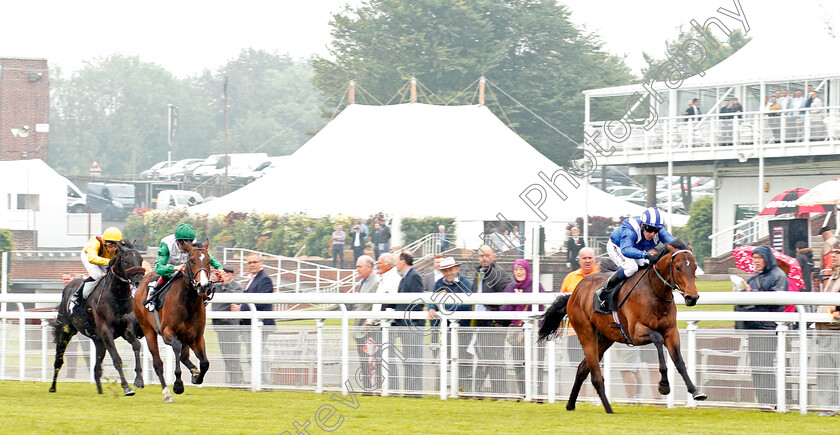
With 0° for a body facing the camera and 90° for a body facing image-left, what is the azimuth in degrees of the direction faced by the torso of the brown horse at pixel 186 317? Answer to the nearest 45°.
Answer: approximately 315°

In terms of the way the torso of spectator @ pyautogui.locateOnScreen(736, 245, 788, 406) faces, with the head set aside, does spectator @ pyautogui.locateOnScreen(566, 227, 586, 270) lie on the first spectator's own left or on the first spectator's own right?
on the first spectator's own right

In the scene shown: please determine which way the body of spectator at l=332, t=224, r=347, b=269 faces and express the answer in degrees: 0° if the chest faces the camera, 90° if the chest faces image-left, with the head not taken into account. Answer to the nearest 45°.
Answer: approximately 0°

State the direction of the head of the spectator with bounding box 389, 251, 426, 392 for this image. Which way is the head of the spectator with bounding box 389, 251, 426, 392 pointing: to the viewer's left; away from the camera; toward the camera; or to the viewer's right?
to the viewer's left

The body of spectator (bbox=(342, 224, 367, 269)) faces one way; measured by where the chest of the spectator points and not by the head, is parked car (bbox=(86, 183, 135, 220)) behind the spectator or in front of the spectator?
behind

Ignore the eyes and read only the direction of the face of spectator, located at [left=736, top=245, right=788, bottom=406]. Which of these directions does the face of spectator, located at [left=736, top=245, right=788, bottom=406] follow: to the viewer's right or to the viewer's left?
to the viewer's left

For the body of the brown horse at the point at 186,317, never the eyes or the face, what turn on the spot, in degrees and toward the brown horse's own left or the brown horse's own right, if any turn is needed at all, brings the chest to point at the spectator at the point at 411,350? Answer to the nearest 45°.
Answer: approximately 45° to the brown horse's own left

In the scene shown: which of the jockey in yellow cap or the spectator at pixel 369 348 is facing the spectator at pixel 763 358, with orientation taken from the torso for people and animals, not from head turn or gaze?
the jockey in yellow cap

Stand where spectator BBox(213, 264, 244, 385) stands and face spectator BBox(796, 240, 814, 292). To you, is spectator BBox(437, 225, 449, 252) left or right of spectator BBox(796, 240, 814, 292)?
left

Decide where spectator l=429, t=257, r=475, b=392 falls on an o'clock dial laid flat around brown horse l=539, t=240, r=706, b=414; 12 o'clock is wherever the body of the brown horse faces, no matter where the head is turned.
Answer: The spectator is roughly at 6 o'clock from the brown horse.

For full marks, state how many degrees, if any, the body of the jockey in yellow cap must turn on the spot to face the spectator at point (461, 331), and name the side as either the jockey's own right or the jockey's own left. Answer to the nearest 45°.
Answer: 0° — they already face them

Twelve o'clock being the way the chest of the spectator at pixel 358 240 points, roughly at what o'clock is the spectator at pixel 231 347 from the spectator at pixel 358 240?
the spectator at pixel 231 347 is roughly at 12 o'clock from the spectator at pixel 358 240.

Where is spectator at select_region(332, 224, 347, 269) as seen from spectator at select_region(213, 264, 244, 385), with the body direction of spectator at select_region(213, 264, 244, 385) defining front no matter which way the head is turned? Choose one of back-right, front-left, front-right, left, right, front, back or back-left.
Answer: back-left

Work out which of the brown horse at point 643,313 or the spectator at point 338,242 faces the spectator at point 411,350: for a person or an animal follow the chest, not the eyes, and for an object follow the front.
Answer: the spectator at point 338,242
